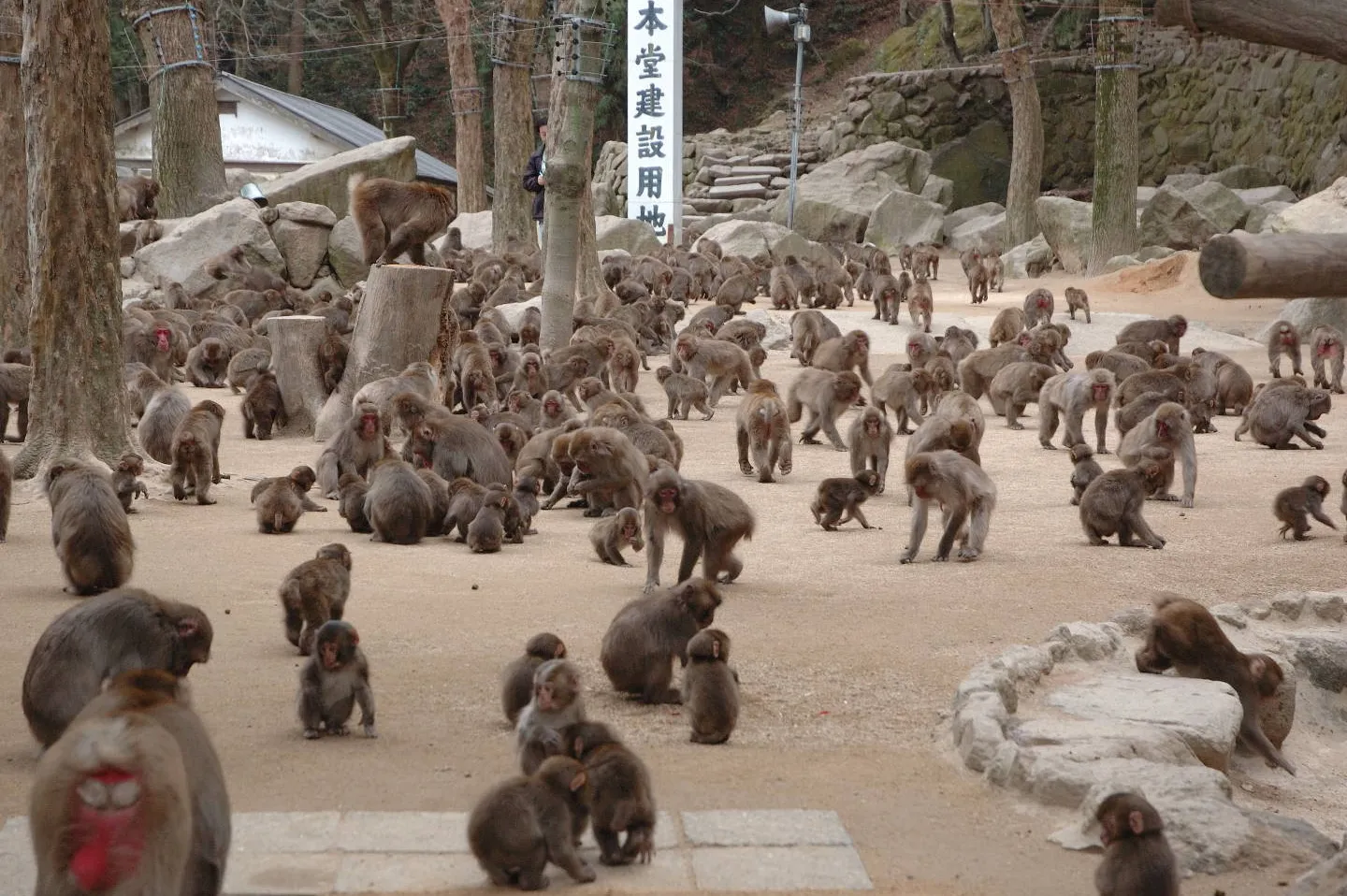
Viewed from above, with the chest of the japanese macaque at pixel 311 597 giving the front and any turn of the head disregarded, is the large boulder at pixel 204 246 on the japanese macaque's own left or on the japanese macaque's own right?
on the japanese macaque's own left

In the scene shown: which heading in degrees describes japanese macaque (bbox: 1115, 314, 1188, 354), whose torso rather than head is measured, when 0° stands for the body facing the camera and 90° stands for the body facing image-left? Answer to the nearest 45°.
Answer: approximately 270°

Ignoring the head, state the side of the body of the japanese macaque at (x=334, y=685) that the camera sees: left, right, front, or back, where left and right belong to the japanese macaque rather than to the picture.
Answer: front

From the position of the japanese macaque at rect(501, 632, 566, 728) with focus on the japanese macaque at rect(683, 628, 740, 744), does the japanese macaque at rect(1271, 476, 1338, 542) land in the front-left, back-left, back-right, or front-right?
front-left

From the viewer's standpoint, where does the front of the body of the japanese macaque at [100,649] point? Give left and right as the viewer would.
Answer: facing to the right of the viewer

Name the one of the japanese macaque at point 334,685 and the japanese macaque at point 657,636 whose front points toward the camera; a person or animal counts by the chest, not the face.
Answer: the japanese macaque at point 334,685

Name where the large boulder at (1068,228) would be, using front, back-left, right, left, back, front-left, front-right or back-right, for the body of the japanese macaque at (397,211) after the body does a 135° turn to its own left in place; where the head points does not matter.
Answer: right

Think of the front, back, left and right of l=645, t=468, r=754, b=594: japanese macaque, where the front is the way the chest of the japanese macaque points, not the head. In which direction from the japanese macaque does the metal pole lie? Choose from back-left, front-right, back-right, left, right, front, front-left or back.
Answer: back-right

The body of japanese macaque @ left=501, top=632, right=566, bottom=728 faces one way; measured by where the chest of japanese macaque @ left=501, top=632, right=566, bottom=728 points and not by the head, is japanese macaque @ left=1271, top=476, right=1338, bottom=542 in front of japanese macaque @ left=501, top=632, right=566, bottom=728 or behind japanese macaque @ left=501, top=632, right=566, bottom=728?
in front

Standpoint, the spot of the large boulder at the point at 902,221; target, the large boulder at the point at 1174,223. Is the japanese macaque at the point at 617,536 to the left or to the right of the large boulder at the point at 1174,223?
right

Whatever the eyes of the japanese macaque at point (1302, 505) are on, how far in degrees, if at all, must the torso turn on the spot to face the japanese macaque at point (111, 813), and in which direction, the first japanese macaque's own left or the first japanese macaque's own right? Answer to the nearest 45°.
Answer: approximately 90° to the first japanese macaque's own right

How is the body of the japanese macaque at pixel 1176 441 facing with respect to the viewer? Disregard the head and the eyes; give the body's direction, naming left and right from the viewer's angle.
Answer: facing the viewer and to the right of the viewer

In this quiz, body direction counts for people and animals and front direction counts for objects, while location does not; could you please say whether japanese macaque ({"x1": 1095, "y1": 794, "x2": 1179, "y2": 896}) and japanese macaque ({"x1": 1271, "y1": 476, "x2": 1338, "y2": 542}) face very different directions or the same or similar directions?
very different directions

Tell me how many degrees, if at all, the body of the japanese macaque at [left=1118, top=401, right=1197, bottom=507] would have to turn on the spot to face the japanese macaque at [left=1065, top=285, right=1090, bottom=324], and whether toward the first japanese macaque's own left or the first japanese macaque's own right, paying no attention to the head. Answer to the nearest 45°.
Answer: approximately 135° to the first japanese macaque's own left

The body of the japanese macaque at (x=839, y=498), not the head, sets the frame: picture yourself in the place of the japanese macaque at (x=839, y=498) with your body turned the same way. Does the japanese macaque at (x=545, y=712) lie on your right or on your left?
on your right
